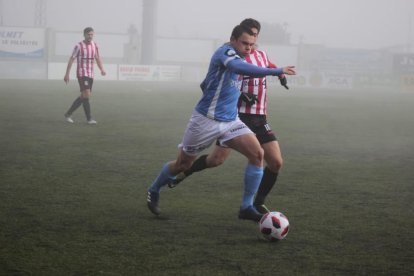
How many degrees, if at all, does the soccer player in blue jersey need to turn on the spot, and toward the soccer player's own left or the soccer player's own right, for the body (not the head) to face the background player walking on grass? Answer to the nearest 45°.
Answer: approximately 135° to the soccer player's own left

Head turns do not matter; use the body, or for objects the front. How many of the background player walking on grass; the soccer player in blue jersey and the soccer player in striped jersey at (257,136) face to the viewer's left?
0

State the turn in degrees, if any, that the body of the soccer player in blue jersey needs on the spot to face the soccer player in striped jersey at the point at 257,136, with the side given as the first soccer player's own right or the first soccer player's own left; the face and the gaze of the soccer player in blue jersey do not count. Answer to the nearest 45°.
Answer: approximately 90° to the first soccer player's own left

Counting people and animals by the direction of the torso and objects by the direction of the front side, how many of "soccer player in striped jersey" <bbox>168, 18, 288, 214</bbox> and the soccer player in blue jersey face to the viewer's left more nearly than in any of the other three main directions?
0

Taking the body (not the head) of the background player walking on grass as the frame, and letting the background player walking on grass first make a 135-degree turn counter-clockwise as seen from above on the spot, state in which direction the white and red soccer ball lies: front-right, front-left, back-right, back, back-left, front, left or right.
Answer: back

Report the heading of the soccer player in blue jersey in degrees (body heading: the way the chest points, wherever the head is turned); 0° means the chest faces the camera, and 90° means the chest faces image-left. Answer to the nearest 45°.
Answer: approximately 315°

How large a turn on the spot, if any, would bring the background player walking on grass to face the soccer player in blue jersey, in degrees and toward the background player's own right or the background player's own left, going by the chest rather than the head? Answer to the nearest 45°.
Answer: approximately 45° to the background player's own right

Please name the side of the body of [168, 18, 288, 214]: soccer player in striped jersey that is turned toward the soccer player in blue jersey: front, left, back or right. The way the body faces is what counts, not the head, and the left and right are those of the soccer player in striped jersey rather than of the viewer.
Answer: right

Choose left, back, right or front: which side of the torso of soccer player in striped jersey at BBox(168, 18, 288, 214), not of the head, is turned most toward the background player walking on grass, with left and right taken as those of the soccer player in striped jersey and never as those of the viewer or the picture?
back

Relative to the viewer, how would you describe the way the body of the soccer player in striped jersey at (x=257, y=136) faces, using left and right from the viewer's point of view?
facing the viewer and to the right of the viewer
